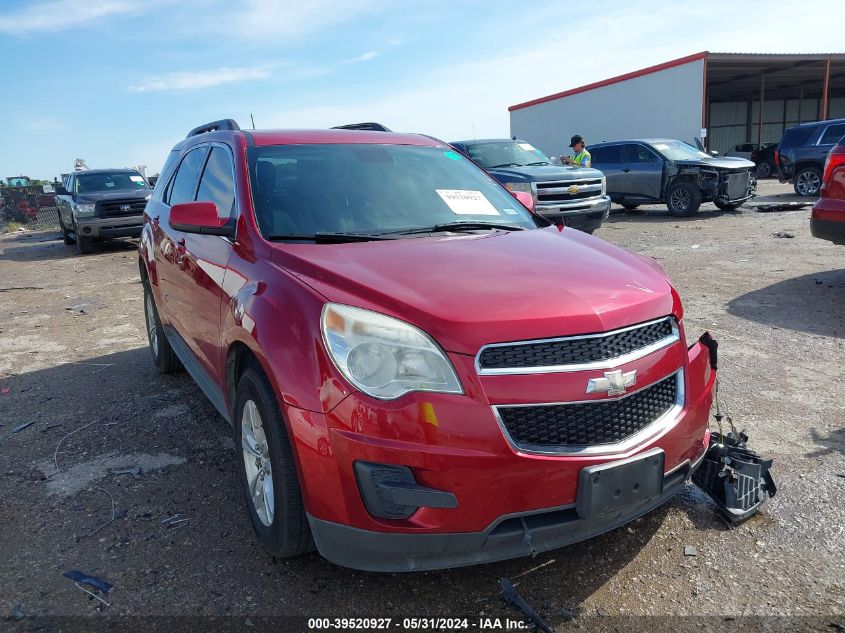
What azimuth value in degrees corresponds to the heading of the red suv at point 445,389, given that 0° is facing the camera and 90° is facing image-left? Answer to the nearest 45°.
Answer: approximately 315°

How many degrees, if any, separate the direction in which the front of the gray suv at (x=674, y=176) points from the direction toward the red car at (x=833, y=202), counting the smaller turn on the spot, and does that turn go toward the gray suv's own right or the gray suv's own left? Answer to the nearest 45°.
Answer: approximately 45° to the gray suv's own right

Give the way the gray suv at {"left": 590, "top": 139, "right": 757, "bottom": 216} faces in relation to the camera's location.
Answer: facing the viewer and to the right of the viewer

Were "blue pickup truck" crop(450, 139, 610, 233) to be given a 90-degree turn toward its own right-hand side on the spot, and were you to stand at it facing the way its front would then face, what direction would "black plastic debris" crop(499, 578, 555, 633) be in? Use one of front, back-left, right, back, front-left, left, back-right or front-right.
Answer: front-left

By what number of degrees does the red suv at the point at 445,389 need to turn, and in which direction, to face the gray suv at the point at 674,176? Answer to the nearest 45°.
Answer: approximately 90° to its left

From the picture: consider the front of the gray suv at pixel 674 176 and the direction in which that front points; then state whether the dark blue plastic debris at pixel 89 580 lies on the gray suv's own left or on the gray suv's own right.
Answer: on the gray suv's own right

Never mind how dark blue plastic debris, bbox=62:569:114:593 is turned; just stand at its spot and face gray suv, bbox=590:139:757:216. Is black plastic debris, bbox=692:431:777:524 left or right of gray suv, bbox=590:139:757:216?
right

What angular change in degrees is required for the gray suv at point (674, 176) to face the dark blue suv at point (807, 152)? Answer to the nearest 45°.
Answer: approximately 90° to its left
